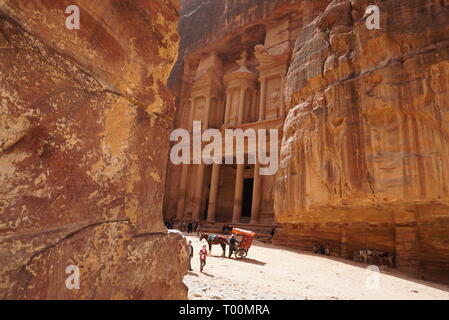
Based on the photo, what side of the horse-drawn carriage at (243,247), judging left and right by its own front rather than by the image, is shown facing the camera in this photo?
left
